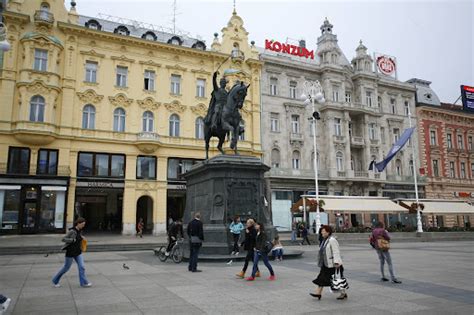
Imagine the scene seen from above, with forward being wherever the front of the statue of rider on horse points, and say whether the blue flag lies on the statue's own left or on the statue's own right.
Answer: on the statue's own left

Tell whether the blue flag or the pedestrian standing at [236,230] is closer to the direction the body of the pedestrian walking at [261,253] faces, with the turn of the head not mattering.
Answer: the pedestrian standing

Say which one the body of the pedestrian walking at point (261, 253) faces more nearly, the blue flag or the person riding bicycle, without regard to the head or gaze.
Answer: the person riding bicycle
